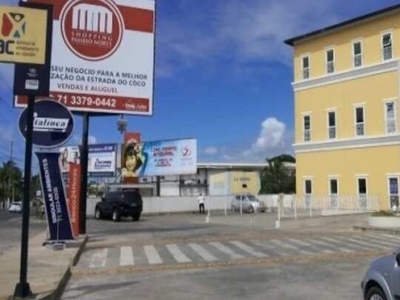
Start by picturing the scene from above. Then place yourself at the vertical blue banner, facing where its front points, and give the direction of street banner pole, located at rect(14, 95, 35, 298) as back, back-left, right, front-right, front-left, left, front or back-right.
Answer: front

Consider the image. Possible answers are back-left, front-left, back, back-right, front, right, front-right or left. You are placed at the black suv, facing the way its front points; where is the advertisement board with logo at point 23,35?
back-left

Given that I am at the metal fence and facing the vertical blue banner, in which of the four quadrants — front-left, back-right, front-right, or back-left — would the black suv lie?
front-right

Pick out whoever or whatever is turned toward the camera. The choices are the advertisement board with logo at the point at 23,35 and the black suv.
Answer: the advertisement board with logo

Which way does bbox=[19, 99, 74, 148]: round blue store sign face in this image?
toward the camera

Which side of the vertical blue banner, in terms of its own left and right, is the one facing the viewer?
front

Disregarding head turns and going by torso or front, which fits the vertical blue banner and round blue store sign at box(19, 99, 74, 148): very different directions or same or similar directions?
same or similar directions

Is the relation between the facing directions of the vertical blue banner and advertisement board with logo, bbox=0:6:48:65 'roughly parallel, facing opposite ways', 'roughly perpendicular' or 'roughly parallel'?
roughly parallel

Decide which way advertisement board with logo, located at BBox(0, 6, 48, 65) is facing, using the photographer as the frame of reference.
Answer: facing the viewer

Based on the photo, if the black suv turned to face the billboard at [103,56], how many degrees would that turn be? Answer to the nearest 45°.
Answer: approximately 135° to its left

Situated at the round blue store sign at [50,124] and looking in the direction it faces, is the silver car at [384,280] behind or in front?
in front
